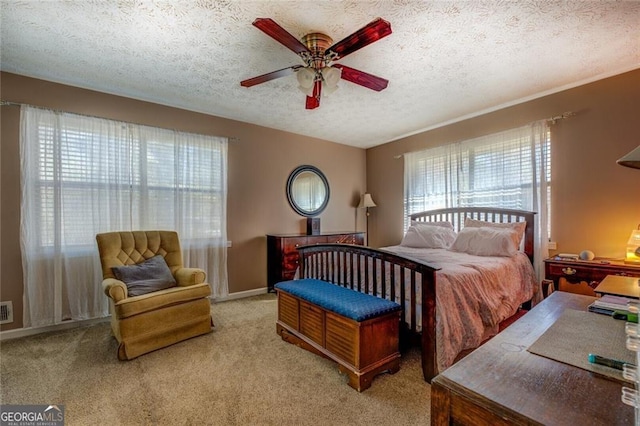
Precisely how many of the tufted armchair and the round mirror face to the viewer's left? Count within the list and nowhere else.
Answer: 0

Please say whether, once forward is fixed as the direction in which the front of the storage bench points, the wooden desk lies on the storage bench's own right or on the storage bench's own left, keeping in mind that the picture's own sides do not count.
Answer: on the storage bench's own left

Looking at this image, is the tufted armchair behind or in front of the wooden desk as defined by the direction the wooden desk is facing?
in front

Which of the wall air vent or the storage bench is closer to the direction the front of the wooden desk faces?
the storage bench

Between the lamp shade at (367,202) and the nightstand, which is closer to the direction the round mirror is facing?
the nightstand

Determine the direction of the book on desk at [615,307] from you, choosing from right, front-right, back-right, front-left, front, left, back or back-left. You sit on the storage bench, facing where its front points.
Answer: left

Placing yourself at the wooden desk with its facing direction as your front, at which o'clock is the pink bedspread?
The pink bedspread is roughly at 1 o'clock from the wooden desk.

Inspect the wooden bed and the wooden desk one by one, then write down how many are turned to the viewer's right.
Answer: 0

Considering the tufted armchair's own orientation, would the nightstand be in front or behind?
in front

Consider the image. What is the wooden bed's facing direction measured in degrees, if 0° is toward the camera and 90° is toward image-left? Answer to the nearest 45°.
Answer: approximately 45°

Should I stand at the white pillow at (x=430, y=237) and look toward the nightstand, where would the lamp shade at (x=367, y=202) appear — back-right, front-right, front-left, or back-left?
back-left

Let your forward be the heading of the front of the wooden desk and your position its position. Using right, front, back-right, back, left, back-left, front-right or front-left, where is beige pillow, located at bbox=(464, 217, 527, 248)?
front-right
